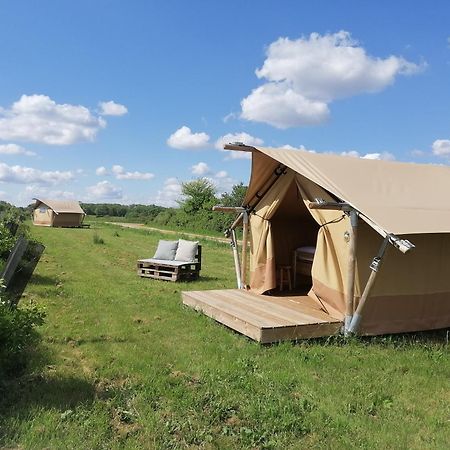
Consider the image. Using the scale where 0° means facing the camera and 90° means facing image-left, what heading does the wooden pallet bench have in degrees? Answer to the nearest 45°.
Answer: approximately 45°

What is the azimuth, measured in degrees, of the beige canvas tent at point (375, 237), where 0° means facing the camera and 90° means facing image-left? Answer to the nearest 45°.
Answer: approximately 45°

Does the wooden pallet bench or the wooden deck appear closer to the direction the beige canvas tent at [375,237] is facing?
the wooden deck

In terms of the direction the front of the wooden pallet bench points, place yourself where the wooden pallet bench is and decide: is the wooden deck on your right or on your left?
on your left

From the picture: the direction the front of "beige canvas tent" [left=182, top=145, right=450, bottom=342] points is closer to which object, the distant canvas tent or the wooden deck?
the wooden deck

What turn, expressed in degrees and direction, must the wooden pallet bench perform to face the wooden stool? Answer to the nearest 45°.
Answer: approximately 90° to its left

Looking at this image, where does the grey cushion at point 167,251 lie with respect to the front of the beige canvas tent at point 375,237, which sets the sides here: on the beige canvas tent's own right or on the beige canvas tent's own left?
on the beige canvas tent's own right
